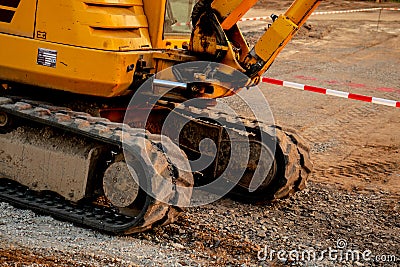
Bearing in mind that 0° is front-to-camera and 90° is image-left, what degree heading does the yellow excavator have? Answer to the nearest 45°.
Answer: approximately 315°
